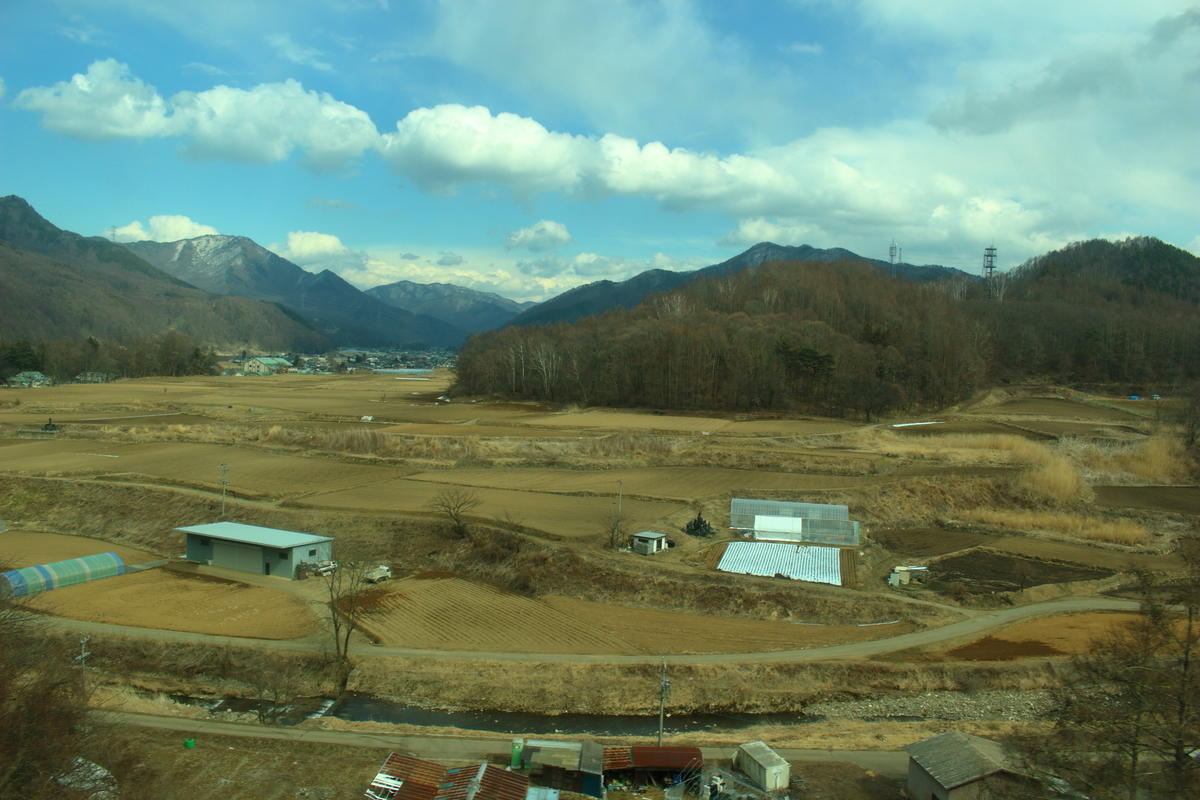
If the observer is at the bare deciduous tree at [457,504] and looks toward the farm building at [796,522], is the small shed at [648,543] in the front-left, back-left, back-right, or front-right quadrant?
front-right

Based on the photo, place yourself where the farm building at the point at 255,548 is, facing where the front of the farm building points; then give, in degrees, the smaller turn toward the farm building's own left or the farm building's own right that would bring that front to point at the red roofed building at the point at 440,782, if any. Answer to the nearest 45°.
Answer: approximately 45° to the farm building's own left

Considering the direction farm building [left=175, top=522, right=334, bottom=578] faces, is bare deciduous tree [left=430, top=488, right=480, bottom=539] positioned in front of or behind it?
behind

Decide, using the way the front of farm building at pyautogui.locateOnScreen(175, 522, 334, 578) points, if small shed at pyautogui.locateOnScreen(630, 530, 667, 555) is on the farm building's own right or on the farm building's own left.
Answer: on the farm building's own left

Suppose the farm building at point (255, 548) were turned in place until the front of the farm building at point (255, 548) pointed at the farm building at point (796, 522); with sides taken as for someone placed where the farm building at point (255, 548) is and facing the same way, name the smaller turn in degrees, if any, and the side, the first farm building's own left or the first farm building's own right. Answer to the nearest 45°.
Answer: approximately 135° to the first farm building's own left

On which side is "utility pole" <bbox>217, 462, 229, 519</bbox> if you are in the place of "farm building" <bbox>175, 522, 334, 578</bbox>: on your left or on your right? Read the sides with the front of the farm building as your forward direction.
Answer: on your right

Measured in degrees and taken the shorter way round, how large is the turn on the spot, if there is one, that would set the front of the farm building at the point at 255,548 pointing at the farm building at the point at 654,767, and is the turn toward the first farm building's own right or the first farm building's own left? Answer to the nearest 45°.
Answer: approximately 45° to the first farm building's own left

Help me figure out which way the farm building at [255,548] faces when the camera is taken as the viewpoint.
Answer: facing the viewer and to the left of the viewer

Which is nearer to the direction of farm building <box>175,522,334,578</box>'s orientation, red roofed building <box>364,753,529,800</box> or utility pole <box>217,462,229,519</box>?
the red roofed building

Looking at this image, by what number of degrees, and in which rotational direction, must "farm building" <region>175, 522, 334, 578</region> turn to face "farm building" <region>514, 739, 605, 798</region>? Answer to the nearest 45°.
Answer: approximately 45° to its left

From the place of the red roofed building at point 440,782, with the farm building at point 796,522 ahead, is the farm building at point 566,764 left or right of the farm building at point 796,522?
right

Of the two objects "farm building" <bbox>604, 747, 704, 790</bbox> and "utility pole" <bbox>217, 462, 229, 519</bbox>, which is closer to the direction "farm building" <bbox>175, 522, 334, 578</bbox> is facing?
the farm building

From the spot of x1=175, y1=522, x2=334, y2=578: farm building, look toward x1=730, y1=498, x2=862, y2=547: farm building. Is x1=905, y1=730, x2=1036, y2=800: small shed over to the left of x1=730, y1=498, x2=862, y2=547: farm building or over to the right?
right

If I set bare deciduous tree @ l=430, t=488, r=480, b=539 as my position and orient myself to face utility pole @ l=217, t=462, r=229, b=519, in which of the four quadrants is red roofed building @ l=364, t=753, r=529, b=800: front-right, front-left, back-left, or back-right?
back-left
